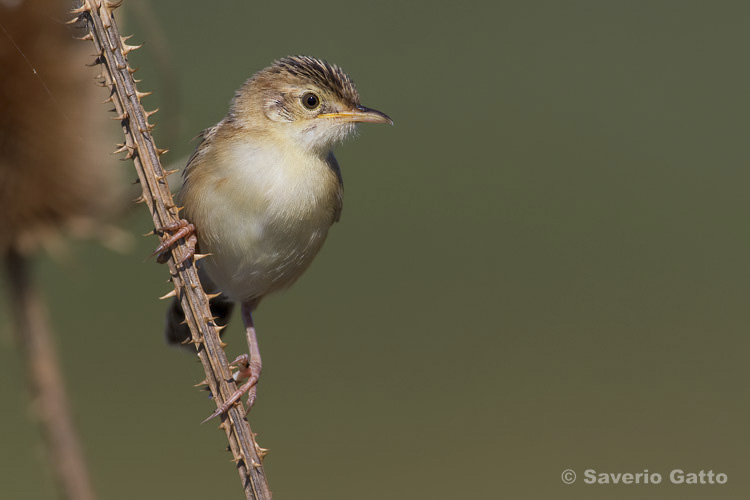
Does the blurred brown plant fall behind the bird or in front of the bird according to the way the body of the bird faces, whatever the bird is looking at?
behind

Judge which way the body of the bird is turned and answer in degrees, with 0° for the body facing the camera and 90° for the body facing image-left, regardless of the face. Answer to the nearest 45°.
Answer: approximately 315°
